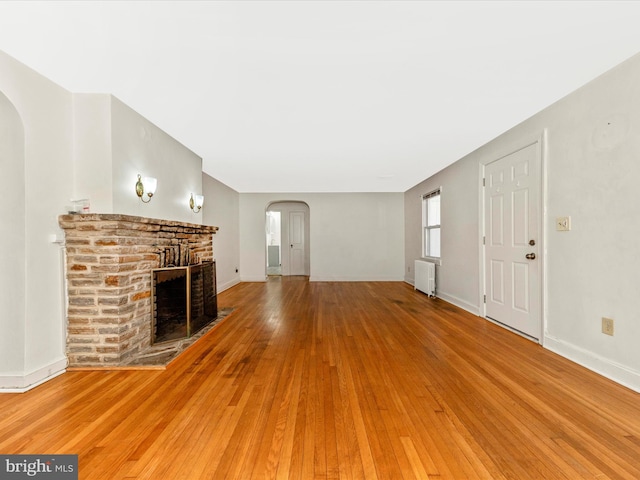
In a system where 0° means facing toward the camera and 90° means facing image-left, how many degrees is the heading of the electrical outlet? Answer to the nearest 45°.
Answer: approximately 45°

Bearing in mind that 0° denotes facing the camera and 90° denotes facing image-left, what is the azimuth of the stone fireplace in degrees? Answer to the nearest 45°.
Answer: approximately 315°

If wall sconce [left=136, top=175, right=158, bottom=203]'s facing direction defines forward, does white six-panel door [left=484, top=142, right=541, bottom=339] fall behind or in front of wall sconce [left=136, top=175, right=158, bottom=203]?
in front

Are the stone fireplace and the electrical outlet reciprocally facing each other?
yes

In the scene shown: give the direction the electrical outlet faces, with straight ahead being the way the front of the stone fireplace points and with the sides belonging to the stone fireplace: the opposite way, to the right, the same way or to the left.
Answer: the opposite way

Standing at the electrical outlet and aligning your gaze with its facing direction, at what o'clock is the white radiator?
The white radiator is roughly at 3 o'clock from the electrical outlet.

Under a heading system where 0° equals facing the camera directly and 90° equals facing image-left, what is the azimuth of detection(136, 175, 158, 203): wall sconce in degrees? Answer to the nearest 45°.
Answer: approximately 315°

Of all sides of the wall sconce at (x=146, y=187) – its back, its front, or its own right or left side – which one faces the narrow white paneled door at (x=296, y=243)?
left

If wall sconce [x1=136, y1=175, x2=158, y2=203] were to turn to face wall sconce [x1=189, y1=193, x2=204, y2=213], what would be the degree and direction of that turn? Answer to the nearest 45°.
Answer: approximately 90° to its left

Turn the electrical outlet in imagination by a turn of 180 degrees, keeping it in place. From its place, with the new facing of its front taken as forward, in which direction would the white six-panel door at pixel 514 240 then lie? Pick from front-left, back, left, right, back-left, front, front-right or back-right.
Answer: left

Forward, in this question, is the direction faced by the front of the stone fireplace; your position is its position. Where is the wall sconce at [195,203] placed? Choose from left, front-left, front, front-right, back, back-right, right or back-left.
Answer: left
